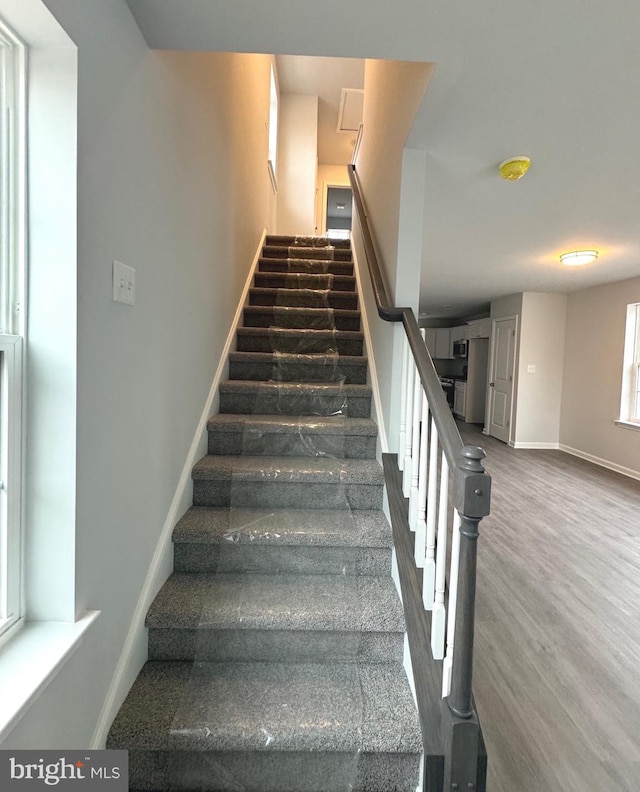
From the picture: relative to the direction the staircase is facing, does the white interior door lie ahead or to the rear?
to the rear

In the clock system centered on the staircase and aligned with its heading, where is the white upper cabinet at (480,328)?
The white upper cabinet is roughly at 7 o'clock from the staircase.

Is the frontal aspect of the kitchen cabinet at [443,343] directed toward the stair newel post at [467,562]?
yes

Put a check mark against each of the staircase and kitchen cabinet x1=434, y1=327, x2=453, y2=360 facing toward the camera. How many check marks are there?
2

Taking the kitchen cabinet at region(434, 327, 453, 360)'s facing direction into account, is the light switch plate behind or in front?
in front

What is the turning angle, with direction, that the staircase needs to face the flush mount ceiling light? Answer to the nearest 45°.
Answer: approximately 135° to its left

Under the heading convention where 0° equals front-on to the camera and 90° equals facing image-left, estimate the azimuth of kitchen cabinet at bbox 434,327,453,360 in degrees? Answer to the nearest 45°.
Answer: approximately 0°

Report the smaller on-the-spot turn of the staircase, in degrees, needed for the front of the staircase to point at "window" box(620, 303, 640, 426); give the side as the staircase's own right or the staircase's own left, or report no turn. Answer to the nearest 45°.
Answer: approximately 135° to the staircase's own left
